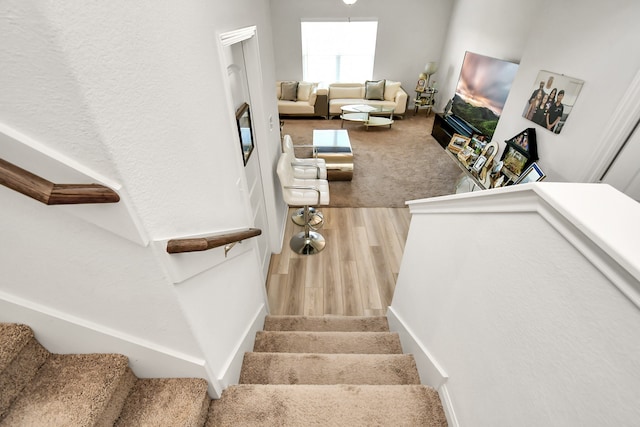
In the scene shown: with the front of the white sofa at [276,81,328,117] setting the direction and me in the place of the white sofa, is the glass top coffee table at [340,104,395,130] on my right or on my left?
on my left

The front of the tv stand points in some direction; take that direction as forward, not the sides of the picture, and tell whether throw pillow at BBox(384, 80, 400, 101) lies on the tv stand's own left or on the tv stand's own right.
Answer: on the tv stand's own right

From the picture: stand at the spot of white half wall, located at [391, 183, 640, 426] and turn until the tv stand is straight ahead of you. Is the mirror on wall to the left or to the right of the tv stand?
left

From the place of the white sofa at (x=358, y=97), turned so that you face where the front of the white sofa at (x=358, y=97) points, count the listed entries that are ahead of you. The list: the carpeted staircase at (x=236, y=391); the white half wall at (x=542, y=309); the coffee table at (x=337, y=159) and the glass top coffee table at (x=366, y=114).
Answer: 4

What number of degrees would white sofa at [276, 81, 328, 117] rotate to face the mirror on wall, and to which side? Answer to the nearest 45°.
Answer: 0° — it already faces it

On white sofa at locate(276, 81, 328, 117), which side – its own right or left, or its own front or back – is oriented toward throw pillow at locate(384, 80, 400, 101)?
left

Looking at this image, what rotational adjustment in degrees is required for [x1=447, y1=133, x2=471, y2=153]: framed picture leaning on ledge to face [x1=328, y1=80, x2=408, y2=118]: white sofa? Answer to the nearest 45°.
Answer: approximately 90° to its right

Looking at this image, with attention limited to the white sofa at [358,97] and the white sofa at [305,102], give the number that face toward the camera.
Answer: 2
